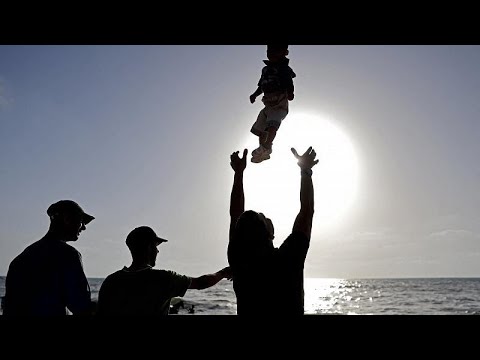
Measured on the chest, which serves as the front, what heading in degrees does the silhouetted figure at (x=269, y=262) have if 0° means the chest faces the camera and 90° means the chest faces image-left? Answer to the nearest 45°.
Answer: approximately 180°

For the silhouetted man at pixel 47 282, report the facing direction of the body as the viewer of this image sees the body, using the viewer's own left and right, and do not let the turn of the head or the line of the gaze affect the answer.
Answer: facing away from the viewer and to the right of the viewer

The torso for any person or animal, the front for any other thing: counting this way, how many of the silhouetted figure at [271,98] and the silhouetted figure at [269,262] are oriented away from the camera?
1

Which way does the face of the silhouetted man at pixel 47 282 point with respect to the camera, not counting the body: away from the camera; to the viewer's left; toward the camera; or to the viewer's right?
to the viewer's right

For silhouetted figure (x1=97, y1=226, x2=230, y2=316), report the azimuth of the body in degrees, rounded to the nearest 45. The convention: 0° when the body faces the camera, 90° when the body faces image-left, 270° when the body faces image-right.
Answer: approximately 225°

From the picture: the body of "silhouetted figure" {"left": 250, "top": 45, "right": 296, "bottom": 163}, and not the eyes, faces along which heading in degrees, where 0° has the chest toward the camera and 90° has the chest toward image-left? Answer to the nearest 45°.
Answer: approximately 45°

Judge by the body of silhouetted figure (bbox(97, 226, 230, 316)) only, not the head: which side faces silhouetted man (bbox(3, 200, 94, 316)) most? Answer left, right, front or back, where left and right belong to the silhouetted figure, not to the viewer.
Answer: back

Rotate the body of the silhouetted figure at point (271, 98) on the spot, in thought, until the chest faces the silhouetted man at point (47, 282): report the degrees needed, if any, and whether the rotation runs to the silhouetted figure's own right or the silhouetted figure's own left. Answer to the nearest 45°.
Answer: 0° — they already face them

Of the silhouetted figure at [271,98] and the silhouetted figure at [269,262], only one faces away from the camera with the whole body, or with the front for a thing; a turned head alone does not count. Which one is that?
the silhouetted figure at [269,262]
